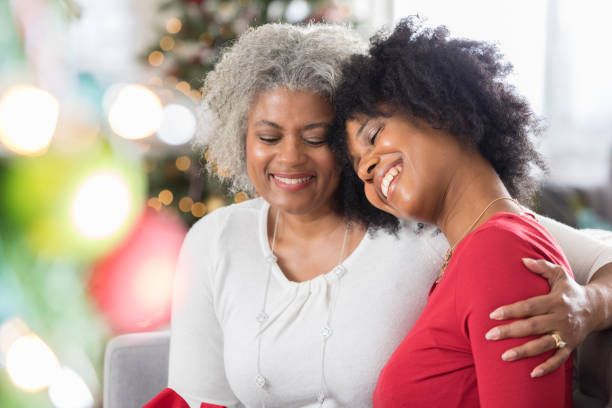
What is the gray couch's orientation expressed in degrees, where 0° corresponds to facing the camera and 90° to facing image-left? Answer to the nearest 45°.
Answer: approximately 0°

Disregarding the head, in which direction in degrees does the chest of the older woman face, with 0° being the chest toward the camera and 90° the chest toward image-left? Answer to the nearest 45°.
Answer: approximately 0°

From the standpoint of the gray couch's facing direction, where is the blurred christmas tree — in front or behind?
behind

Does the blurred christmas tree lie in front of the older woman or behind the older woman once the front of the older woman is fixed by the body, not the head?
behind
